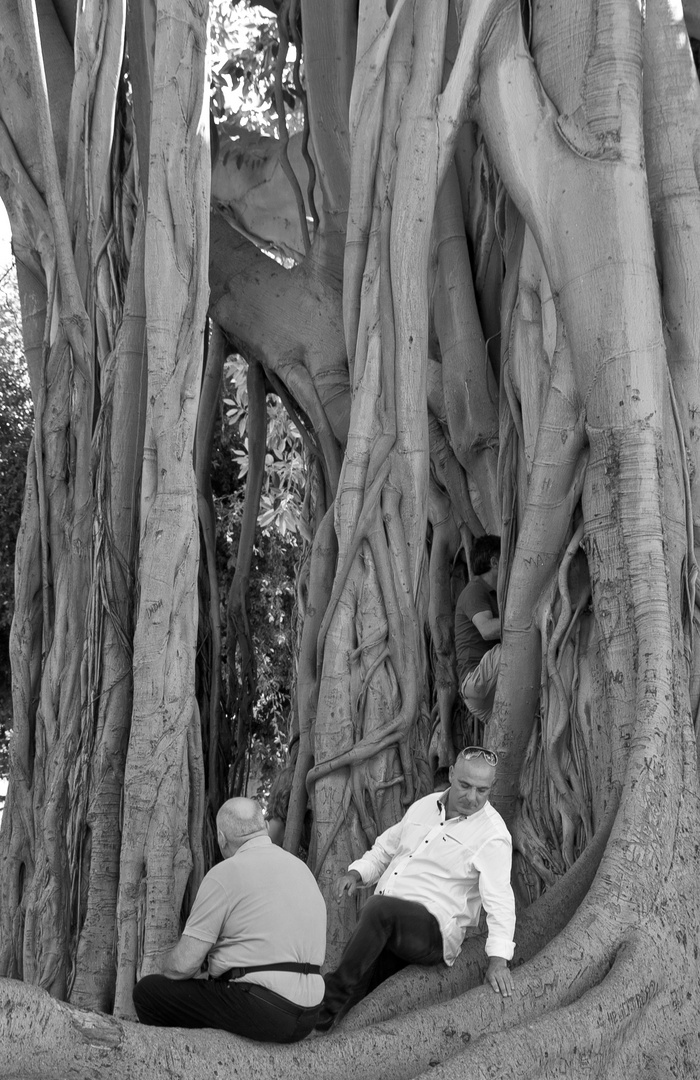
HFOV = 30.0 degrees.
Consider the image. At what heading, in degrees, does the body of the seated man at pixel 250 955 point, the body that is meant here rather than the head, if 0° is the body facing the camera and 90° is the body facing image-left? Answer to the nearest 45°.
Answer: approximately 135°

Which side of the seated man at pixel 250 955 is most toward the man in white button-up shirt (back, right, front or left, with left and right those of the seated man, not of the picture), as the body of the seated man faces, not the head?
right

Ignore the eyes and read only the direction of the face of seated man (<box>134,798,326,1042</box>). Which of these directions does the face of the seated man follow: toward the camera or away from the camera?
away from the camera

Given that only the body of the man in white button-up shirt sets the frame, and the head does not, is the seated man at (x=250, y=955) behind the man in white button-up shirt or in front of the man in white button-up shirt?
in front
